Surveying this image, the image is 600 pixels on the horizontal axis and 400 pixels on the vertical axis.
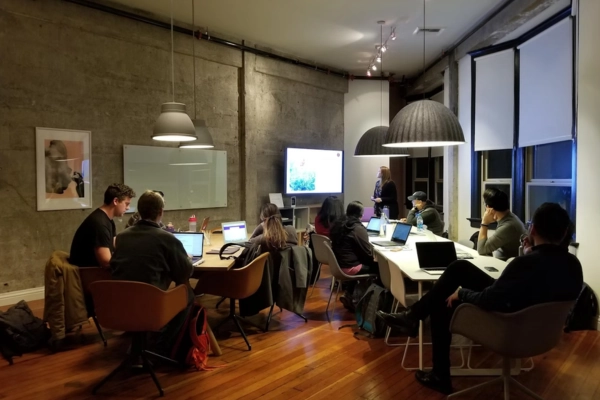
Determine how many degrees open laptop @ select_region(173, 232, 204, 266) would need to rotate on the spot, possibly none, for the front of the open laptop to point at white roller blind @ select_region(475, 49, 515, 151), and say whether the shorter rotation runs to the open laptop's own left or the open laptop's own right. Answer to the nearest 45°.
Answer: approximately 135° to the open laptop's own left

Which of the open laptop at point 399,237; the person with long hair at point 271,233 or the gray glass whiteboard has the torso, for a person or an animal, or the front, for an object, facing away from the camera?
the person with long hair

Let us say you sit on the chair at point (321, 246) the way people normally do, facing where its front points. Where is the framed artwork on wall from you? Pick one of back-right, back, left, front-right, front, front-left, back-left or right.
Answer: back-left

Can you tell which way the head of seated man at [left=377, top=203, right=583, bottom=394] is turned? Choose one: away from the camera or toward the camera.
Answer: away from the camera

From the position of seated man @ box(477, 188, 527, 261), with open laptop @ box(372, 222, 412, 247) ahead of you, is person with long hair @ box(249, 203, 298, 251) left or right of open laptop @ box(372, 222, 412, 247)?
left

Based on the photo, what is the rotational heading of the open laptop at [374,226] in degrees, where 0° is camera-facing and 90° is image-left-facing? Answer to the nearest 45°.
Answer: approximately 45°

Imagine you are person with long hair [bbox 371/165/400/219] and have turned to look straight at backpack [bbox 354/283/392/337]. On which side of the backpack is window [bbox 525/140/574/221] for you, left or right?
left

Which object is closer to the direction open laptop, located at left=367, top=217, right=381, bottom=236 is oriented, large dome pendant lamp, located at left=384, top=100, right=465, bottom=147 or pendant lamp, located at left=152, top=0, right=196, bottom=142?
the pendant lamp

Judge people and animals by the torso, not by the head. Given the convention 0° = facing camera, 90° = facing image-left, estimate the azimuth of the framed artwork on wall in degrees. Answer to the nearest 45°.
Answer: approximately 315°

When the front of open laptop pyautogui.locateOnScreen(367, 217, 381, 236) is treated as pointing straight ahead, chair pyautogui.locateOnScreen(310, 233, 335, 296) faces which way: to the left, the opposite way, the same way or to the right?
the opposite way

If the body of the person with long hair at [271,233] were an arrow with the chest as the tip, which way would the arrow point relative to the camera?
away from the camera

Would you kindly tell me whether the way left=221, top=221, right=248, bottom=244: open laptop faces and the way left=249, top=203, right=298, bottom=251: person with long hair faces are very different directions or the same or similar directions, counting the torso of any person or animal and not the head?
very different directions

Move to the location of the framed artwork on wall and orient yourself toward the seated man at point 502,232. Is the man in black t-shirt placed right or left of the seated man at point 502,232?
right

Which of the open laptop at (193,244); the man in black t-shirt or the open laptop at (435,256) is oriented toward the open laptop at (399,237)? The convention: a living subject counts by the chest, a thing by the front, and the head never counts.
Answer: the man in black t-shirt

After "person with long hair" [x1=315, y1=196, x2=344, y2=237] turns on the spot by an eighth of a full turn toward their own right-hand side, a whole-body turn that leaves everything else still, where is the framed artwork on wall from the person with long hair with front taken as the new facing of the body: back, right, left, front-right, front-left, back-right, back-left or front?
back

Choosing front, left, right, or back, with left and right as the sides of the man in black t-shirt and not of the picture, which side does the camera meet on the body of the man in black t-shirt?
right
